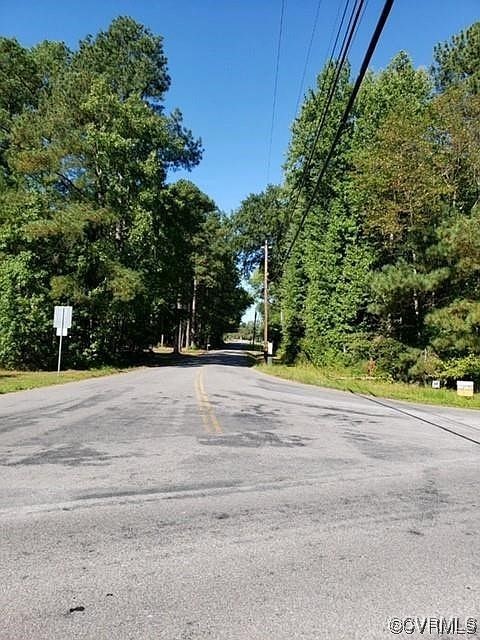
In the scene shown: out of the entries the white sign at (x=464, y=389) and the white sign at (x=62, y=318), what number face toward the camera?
2

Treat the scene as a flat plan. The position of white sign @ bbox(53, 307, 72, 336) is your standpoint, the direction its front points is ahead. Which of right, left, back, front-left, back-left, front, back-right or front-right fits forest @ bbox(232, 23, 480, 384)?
left

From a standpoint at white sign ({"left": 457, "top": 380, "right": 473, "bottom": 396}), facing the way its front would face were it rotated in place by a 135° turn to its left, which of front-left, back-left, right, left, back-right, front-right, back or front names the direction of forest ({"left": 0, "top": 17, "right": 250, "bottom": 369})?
back-left

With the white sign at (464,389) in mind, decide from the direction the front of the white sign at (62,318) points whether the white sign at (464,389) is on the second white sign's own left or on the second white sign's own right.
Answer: on the second white sign's own left

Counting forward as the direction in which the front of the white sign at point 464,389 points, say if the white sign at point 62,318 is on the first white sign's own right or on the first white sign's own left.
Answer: on the first white sign's own right

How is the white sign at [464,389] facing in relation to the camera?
toward the camera
